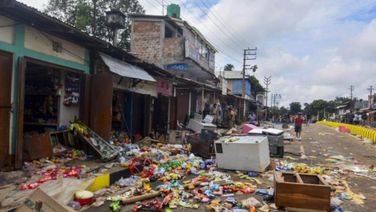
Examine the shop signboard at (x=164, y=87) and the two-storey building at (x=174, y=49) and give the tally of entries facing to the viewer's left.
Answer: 0

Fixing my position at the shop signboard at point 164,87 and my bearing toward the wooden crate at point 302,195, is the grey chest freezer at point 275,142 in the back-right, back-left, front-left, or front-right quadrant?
front-left

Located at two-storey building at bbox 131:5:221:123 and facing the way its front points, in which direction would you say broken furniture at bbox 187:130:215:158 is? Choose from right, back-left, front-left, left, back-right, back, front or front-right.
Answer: front-right

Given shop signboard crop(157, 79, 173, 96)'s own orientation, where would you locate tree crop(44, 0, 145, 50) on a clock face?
The tree is roughly at 5 o'clock from the shop signboard.

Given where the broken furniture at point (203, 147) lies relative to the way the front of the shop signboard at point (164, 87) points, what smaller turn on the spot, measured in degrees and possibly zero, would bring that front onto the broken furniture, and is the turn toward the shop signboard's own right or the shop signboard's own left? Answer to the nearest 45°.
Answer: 0° — it already faces it

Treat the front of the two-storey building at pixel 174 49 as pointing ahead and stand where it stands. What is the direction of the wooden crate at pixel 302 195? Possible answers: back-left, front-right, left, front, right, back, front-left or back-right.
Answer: front-right

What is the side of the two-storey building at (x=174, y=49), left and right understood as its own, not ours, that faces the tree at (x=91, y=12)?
back

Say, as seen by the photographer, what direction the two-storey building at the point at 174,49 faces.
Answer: facing the viewer and to the right of the viewer
